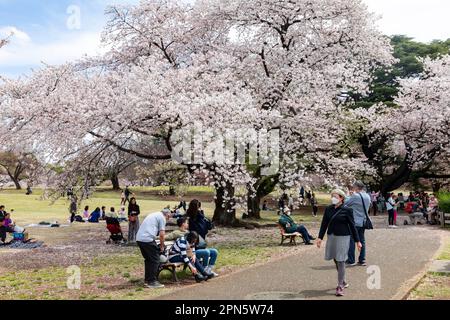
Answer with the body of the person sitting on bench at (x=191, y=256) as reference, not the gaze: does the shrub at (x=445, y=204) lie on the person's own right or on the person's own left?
on the person's own left

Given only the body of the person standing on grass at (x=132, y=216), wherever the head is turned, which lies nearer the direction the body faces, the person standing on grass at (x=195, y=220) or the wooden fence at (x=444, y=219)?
the person standing on grass

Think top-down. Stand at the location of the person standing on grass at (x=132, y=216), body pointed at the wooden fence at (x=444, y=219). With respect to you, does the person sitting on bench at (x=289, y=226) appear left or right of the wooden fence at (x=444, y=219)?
right

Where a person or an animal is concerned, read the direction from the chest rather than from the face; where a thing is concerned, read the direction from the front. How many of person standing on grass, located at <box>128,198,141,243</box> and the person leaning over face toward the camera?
1

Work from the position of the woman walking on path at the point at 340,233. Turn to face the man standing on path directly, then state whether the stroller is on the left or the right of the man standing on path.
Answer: left

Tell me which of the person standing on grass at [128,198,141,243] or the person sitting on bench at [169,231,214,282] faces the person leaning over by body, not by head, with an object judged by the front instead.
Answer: the person standing on grass

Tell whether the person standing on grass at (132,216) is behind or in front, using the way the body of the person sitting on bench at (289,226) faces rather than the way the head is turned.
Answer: behind

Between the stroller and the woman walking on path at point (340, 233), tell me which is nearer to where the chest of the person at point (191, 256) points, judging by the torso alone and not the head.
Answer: the woman walking on path

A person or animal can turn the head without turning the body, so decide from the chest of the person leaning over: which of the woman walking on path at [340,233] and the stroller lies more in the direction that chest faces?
the woman walking on path

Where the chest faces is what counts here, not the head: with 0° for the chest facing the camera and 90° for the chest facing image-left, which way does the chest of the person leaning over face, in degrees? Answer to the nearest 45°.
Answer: approximately 270°
